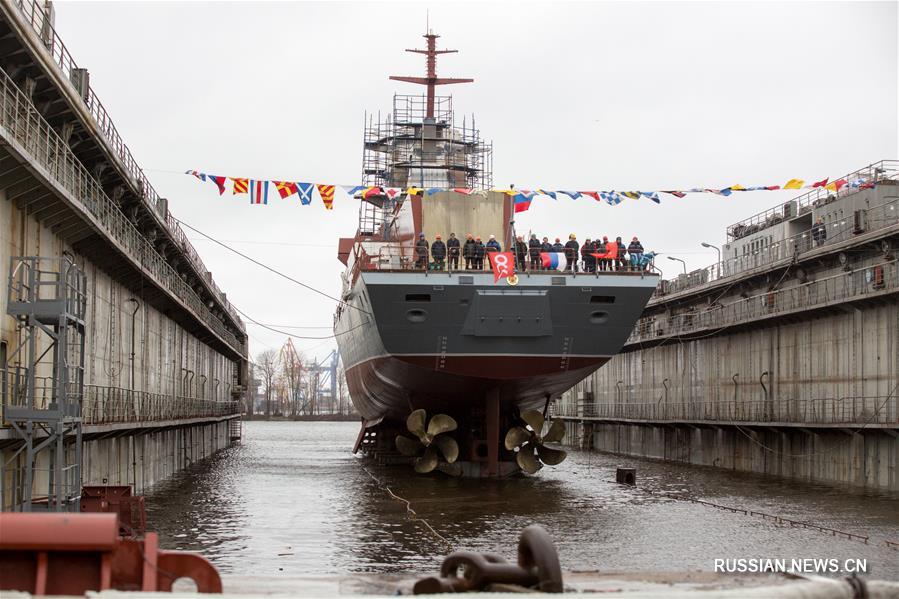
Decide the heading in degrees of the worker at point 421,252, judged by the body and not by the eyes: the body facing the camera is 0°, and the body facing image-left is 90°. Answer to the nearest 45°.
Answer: approximately 0°

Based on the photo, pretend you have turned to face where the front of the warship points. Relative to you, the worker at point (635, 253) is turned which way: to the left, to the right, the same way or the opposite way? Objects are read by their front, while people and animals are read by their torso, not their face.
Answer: the opposite way

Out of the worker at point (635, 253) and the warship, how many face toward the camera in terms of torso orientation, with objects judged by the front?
1

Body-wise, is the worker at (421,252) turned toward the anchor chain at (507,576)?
yes

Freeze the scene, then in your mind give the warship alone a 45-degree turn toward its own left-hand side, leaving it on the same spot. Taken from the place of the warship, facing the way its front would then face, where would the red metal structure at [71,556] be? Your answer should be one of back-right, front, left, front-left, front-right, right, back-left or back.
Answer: back-left

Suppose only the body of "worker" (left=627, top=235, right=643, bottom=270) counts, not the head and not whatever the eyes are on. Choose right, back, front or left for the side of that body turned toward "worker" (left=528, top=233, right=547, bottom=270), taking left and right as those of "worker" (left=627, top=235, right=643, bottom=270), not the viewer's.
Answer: right

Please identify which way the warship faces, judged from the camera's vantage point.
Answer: facing away from the viewer

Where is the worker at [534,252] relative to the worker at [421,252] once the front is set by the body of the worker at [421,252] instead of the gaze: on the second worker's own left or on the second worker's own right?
on the second worker's own left

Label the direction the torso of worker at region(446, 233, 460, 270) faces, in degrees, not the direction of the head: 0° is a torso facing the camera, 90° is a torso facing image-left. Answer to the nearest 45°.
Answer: approximately 0°
